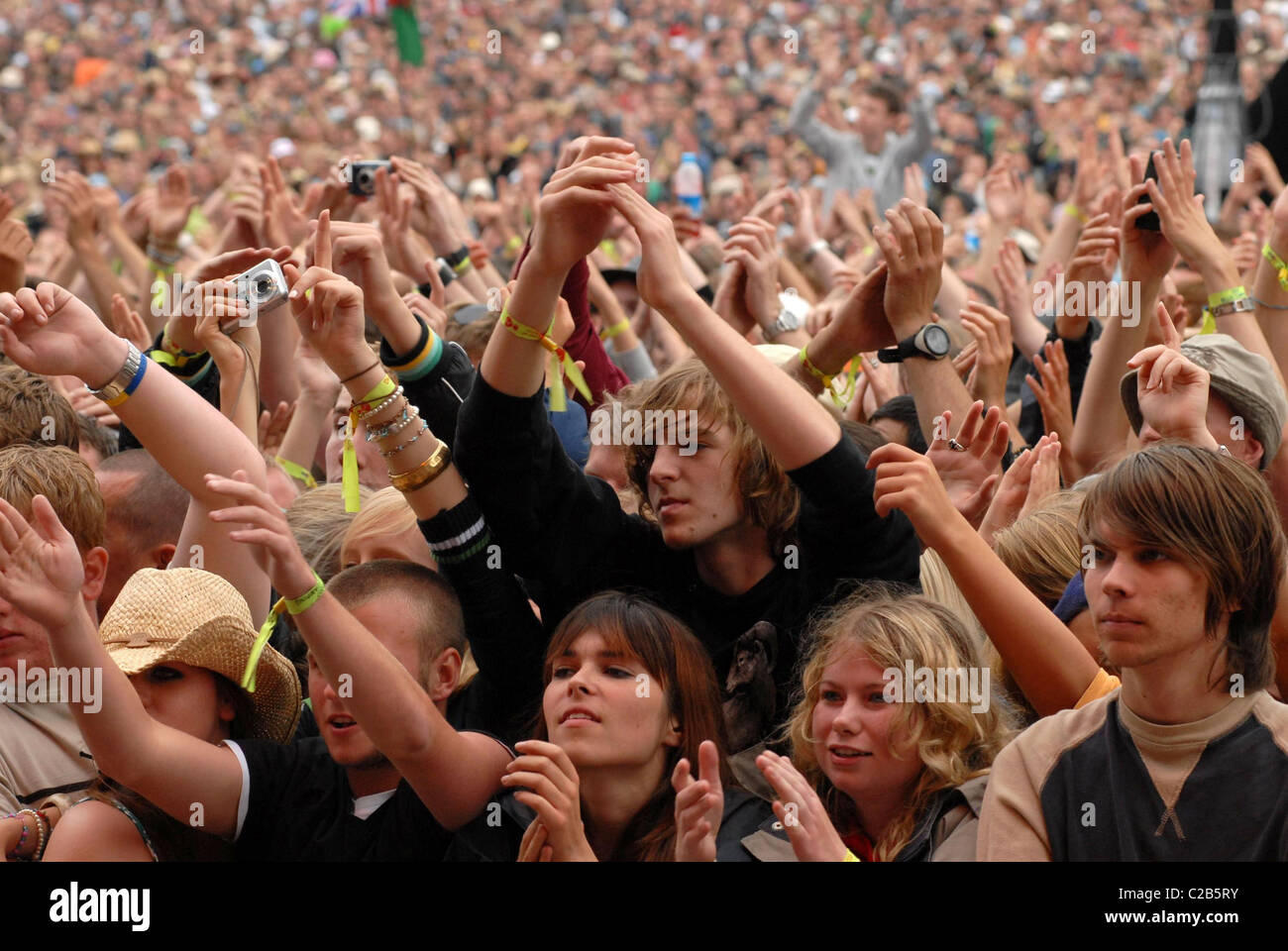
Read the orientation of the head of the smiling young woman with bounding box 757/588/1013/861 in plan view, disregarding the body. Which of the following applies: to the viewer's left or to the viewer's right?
to the viewer's left

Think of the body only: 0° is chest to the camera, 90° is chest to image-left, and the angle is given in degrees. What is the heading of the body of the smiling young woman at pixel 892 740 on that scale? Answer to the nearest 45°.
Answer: approximately 45°
